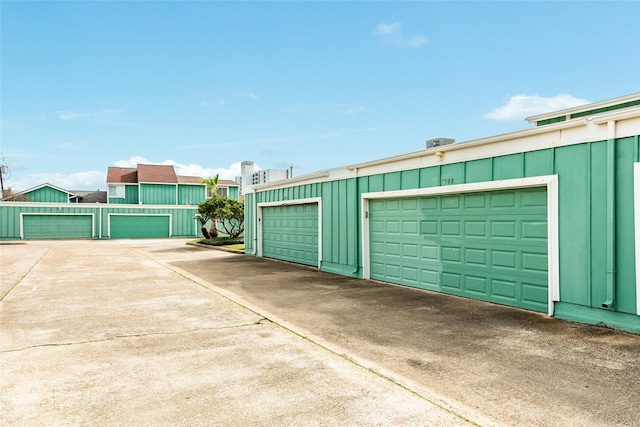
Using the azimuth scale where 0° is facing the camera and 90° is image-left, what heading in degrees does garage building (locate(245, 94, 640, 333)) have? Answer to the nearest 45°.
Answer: approximately 45°

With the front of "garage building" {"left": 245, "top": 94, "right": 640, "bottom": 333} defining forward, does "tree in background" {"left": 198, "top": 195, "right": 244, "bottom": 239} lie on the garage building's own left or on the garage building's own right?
on the garage building's own right

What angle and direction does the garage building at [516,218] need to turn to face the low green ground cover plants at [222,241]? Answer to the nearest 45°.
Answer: approximately 90° to its right
